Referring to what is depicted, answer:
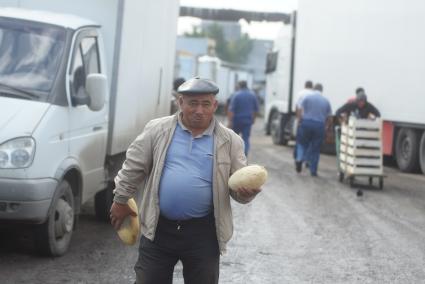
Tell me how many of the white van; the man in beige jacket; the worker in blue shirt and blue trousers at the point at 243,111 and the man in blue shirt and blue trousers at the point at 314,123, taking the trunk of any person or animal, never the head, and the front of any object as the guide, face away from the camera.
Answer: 2

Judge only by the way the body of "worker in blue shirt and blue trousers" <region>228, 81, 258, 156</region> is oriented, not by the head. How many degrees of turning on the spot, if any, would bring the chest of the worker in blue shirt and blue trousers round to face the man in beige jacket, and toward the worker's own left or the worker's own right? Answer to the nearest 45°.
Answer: approximately 180°

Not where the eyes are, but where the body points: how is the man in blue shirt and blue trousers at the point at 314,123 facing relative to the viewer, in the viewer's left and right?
facing away from the viewer

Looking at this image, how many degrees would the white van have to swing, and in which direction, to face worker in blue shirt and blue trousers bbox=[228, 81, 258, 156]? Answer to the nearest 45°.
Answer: approximately 135° to its right

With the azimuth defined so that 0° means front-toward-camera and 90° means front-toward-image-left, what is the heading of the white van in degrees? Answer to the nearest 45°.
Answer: approximately 45°

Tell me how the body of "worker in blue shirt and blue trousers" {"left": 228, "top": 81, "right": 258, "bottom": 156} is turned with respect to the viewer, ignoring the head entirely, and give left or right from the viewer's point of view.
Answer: facing away from the viewer

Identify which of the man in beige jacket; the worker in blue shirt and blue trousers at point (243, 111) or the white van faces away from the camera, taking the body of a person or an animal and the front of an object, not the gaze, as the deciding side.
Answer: the worker in blue shirt and blue trousers

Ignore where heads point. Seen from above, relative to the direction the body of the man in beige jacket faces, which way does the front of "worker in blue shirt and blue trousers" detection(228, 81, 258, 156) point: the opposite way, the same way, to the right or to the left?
the opposite way
